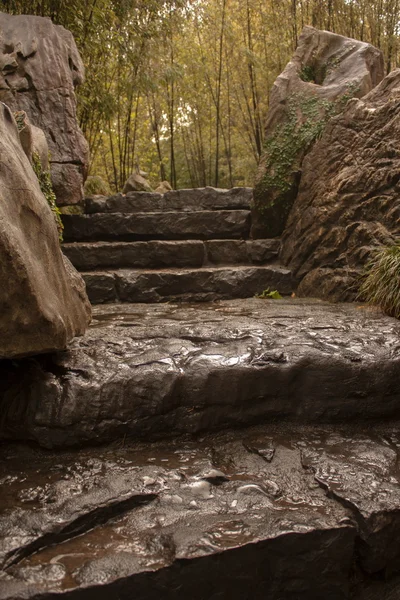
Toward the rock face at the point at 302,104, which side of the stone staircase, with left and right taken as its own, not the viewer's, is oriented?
left

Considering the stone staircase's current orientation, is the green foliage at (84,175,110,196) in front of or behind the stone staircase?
behind

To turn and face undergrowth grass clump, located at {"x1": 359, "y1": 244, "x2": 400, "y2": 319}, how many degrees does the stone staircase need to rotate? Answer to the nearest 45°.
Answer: approximately 45° to its left

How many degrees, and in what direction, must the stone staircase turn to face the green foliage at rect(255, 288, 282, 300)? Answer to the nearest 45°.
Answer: approximately 45° to its left

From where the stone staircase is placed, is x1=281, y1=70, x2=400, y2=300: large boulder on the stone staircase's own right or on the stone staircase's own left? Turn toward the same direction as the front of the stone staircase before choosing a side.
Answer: on the stone staircase's own left

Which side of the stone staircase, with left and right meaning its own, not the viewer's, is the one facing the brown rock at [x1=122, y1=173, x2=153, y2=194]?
back

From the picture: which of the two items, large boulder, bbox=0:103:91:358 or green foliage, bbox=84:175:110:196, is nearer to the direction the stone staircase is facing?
the large boulder

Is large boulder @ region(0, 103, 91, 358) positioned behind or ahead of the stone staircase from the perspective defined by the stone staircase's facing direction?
ahead

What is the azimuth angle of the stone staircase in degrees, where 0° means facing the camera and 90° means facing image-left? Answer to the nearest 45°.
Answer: approximately 0°
